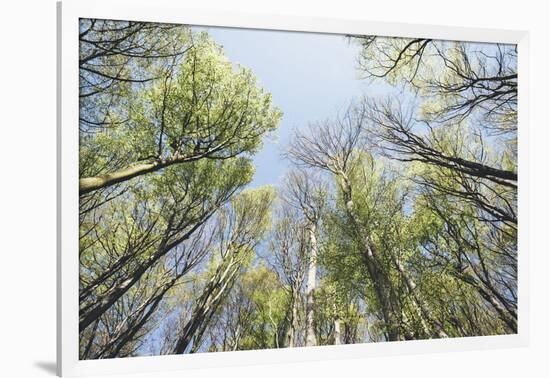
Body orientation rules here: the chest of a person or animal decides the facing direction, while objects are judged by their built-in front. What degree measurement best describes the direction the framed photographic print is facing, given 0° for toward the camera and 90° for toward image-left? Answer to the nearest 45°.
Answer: approximately 315°
